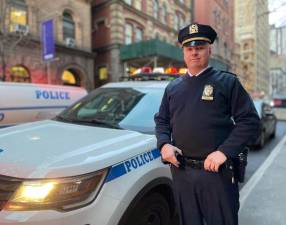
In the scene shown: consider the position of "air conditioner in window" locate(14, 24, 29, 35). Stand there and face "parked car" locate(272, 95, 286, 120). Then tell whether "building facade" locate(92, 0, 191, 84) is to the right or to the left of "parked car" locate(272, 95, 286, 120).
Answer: left

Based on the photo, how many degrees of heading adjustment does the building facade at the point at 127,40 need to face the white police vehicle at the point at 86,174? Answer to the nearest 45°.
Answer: approximately 45° to its right

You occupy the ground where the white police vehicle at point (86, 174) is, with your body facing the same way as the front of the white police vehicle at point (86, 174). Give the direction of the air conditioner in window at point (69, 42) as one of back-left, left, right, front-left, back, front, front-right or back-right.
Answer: back-right

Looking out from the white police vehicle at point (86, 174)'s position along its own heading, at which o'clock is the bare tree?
The bare tree is roughly at 4 o'clock from the white police vehicle.

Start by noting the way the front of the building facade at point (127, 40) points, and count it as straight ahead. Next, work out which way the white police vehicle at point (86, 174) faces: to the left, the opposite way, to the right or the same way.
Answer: to the right

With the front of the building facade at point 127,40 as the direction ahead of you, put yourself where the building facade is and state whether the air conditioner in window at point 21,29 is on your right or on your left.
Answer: on your right

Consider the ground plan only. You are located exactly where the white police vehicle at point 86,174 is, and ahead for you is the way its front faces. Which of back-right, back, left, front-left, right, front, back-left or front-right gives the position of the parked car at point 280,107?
back

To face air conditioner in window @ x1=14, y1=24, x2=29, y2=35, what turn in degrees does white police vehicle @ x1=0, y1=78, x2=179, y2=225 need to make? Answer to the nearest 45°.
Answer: approximately 135° to its right
